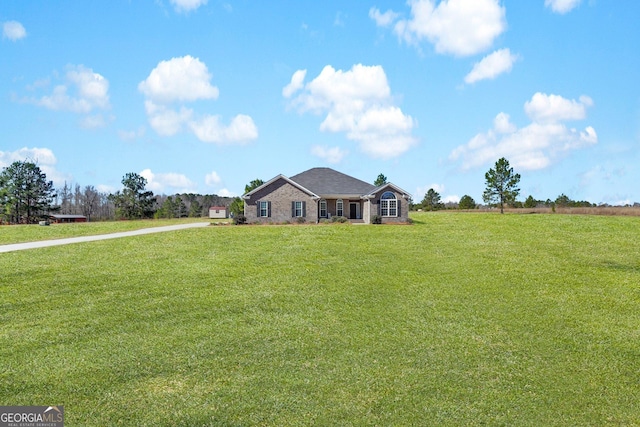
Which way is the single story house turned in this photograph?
toward the camera
